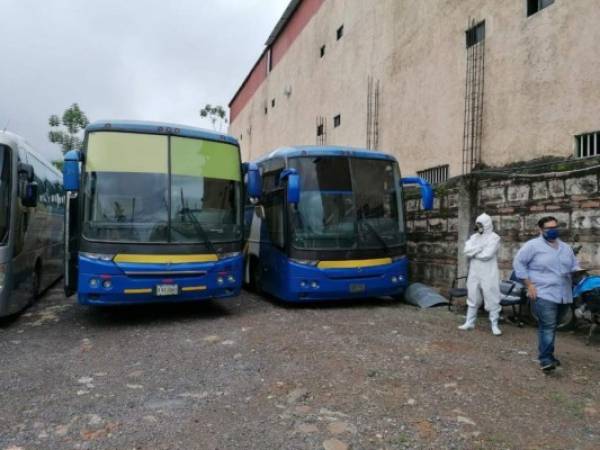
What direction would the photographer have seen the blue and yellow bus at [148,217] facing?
facing the viewer

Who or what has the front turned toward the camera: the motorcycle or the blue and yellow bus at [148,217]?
the blue and yellow bus

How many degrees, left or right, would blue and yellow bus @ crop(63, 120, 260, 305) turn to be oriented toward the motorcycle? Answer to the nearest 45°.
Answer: approximately 45° to its left

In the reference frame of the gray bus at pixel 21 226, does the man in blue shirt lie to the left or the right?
on its left

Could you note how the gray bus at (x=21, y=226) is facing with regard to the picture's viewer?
facing the viewer and to the left of the viewer

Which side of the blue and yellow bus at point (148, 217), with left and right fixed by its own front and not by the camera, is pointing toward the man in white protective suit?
left
